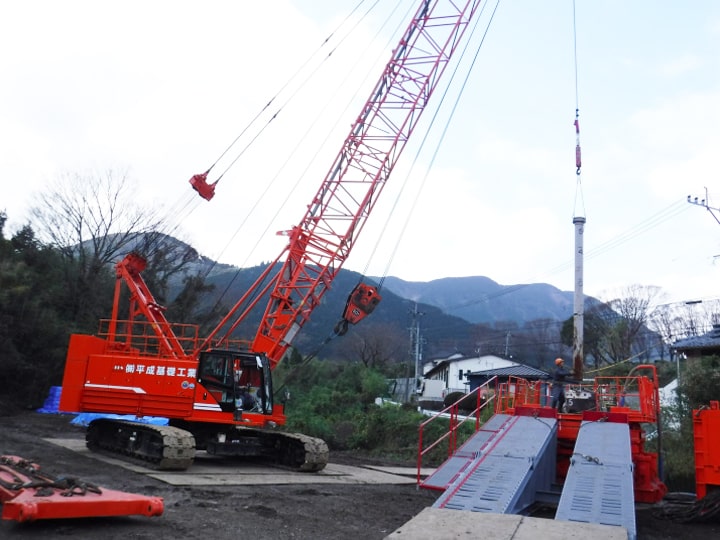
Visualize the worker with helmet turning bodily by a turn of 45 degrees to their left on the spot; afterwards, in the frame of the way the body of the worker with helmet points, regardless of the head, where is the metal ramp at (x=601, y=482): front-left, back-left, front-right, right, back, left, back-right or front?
back-right

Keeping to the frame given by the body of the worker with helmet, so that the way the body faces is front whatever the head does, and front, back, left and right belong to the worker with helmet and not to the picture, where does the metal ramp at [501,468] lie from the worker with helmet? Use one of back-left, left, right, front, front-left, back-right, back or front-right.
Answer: right

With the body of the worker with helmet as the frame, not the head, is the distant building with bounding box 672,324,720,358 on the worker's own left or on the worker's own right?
on the worker's own left

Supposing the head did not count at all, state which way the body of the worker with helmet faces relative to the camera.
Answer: to the viewer's right
